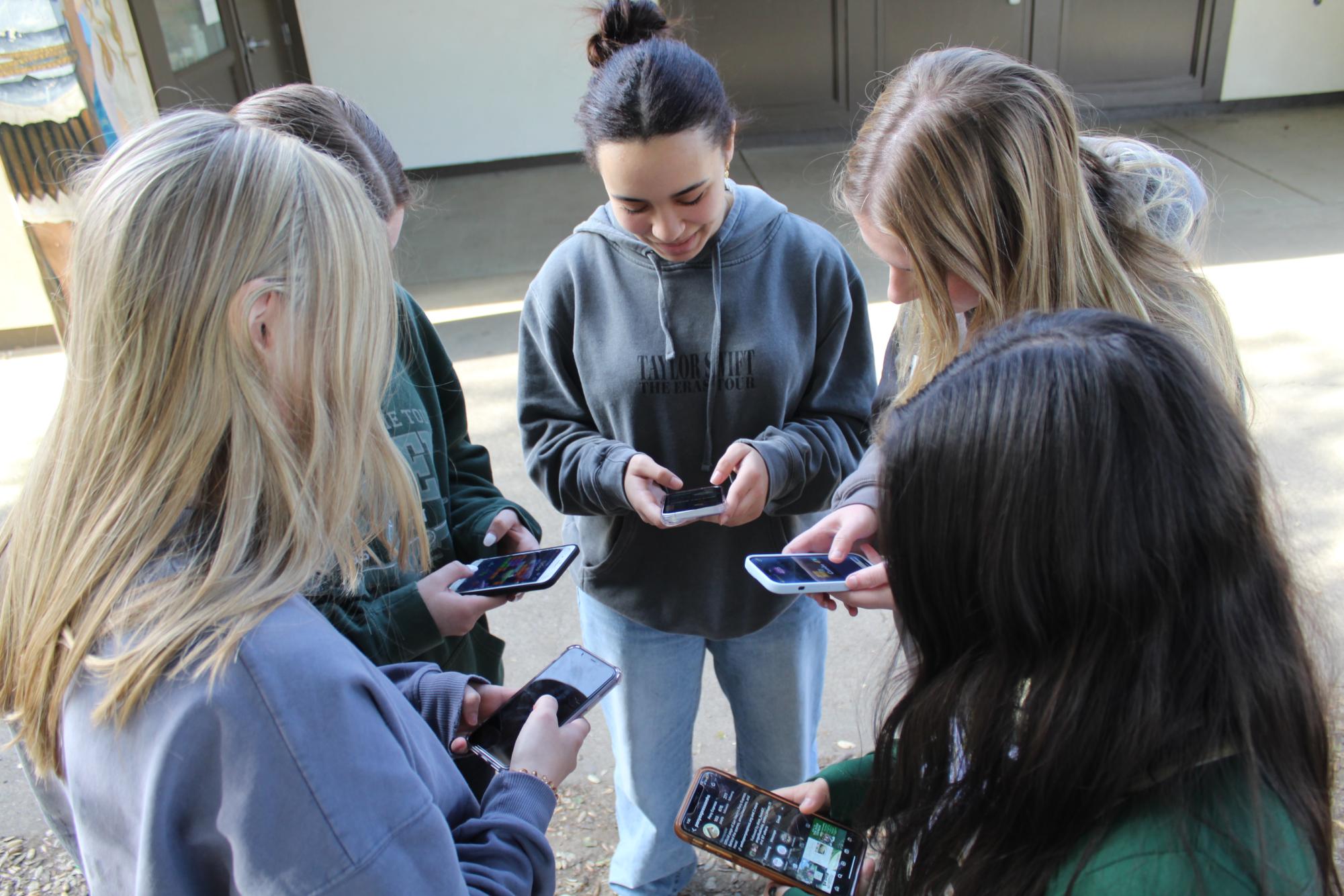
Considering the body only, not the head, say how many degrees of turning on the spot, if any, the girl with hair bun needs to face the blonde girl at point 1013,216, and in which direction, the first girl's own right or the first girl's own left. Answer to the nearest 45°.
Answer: approximately 45° to the first girl's own left

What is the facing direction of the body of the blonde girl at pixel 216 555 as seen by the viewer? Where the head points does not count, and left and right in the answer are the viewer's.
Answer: facing away from the viewer and to the right of the viewer

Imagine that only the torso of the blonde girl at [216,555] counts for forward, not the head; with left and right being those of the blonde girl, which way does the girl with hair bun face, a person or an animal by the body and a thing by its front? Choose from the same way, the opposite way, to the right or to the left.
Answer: the opposite way

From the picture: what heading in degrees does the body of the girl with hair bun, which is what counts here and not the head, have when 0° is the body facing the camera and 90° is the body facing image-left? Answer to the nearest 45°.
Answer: approximately 0°

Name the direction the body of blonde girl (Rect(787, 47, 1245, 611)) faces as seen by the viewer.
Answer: to the viewer's left

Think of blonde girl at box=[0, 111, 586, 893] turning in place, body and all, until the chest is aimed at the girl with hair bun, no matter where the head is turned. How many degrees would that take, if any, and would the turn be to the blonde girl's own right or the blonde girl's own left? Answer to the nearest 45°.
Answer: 0° — they already face them

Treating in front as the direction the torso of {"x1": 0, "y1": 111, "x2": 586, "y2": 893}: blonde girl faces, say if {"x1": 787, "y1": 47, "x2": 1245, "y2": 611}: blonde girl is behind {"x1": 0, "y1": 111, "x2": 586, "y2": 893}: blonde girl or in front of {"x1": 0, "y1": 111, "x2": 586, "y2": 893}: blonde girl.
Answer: in front

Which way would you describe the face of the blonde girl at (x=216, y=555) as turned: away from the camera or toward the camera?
away from the camera

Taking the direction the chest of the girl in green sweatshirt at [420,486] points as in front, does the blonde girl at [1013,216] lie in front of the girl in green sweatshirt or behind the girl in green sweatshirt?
in front

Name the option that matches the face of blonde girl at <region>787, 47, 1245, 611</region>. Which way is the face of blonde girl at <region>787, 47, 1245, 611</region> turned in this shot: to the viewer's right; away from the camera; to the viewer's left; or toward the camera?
to the viewer's left
